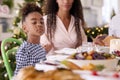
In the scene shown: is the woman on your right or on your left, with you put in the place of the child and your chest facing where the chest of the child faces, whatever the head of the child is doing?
on your left

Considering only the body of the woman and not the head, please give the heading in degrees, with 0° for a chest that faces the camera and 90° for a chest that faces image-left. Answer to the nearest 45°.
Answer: approximately 0°

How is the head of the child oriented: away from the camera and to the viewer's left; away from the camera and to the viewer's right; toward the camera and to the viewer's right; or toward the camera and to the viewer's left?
toward the camera and to the viewer's right

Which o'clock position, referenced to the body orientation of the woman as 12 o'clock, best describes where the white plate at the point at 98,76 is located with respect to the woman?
The white plate is roughly at 12 o'clock from the woman.

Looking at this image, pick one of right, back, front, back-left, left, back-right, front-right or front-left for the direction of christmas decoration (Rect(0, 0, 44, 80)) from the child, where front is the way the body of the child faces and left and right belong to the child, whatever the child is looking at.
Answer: back-left

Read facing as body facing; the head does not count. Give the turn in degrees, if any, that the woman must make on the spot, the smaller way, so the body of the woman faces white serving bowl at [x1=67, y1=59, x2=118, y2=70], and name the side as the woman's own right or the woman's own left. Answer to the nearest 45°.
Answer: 0° — they already face it

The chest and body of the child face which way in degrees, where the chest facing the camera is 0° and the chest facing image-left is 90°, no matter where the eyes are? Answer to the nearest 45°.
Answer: approximately 315°
